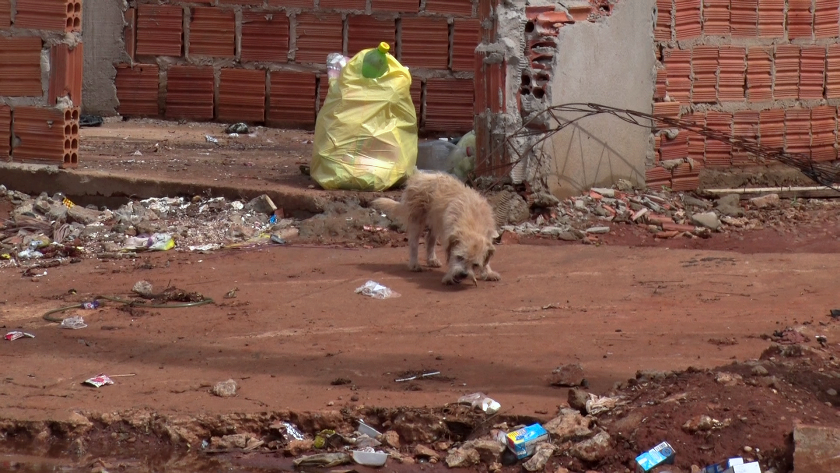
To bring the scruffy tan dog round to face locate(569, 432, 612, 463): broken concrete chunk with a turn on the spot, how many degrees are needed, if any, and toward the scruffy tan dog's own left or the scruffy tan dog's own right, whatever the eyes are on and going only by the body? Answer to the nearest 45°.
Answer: approximately 45° to the scruffy tan dog's own right

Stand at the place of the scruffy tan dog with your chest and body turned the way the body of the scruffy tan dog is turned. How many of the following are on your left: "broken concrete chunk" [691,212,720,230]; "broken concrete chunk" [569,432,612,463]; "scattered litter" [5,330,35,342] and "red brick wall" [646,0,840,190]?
2

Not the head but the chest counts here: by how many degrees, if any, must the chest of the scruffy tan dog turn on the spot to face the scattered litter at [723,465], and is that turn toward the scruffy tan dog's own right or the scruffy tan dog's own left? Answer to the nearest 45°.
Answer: approximately 45° to the scruffy tan dog's own right

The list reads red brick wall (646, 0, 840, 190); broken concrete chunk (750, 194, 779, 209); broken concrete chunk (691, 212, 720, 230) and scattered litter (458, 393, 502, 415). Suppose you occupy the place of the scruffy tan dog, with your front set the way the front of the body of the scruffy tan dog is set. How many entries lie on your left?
3

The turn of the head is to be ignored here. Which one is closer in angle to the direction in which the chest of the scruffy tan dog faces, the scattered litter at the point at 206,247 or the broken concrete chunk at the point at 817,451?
the broken concrete chunk

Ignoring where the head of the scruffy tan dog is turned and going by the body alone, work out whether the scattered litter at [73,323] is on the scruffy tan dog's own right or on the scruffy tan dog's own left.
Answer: on the scruffy tan dog's own right

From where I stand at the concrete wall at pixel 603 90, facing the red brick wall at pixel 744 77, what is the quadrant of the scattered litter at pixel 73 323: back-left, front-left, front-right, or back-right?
back-right

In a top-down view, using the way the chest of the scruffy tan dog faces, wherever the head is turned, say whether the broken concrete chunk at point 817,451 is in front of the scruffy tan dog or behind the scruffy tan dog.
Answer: in front

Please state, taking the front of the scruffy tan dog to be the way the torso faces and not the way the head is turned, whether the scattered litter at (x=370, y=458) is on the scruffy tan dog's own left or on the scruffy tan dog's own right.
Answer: on the scruffy tan dog's own right

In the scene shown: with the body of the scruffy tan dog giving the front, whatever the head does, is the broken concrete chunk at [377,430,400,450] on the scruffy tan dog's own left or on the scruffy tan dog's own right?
on the scruffy tan dog's own right

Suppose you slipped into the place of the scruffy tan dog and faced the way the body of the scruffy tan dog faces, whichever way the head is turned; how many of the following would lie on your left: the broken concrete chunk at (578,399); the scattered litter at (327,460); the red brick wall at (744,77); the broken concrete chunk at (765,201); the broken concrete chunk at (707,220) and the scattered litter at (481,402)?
3

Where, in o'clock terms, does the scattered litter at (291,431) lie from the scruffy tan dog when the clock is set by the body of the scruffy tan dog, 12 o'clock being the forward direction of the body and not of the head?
The scattered litter is roughly at 2 o'clock from the scruffy tan dog.

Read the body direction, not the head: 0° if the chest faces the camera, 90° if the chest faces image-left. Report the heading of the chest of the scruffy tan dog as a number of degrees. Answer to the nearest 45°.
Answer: approximately 315°

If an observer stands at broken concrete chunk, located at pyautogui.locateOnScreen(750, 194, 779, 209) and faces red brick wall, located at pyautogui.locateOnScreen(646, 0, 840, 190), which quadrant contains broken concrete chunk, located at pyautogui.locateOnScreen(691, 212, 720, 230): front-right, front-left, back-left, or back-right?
back-left

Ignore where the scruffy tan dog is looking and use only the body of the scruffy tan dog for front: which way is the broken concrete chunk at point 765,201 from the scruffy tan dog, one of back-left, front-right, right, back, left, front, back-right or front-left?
left
